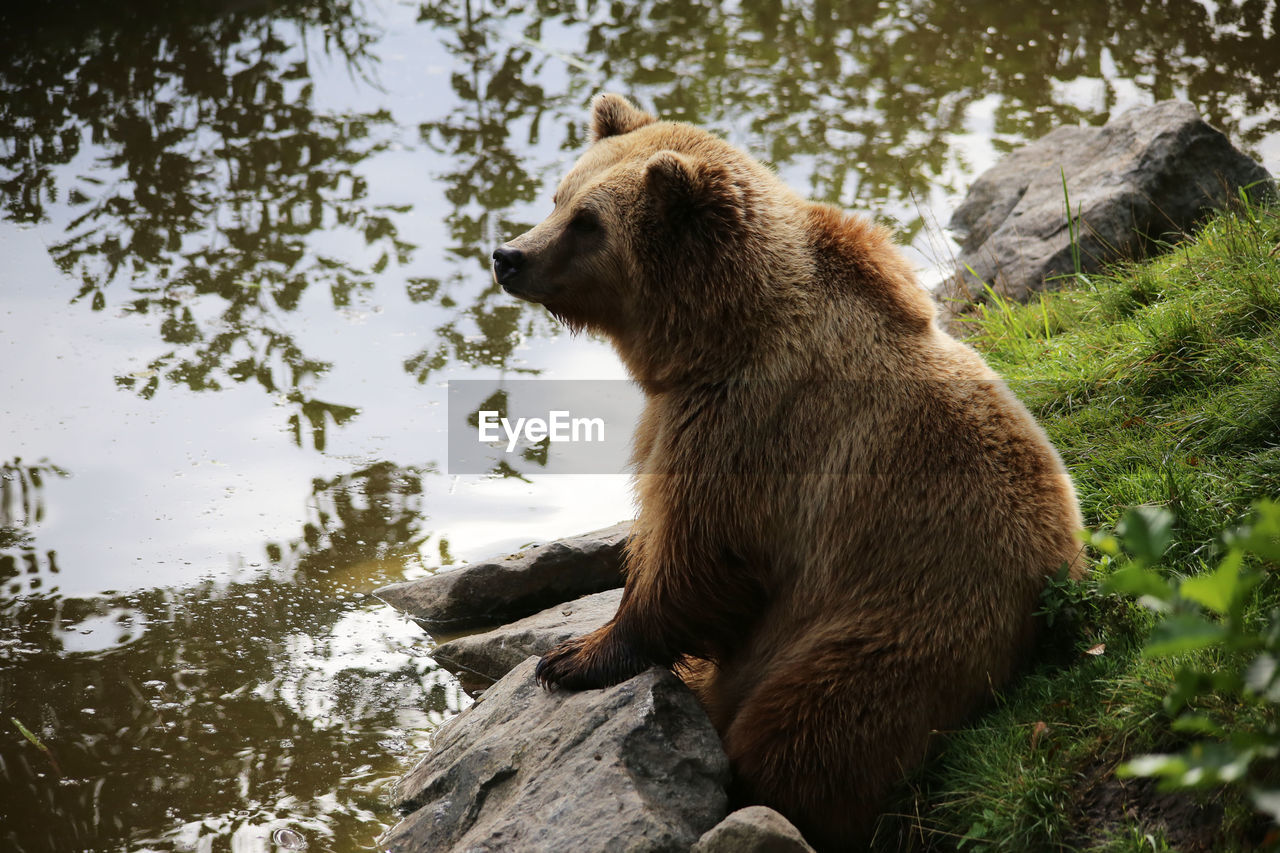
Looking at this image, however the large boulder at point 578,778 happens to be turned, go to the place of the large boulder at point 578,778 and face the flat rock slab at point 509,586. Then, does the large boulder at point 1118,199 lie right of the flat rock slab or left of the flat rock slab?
right

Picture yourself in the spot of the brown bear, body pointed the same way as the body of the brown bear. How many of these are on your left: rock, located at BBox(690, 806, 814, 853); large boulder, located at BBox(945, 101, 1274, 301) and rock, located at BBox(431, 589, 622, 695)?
1

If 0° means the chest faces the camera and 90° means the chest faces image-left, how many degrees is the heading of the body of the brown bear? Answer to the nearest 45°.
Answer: approximately 90°
